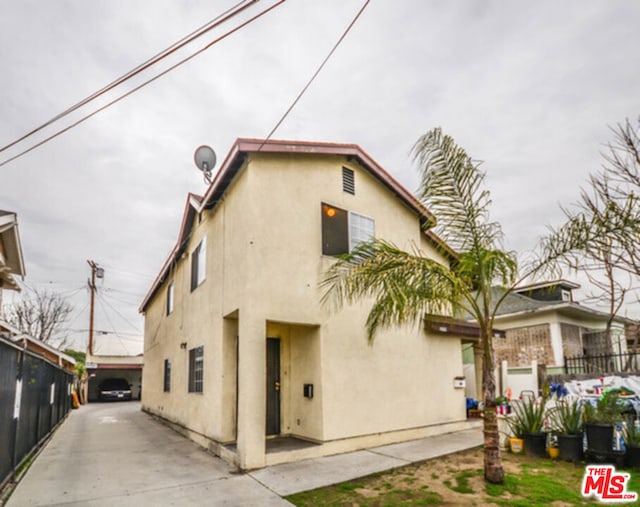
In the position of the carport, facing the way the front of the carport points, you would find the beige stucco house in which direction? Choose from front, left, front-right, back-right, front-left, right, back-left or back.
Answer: front

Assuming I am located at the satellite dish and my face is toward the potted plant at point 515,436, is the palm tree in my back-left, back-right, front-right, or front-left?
front-right

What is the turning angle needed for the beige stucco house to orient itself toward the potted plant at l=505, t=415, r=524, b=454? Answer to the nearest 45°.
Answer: approximately 45° to its left

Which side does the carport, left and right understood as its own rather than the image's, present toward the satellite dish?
front

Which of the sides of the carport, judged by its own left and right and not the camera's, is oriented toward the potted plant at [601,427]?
front

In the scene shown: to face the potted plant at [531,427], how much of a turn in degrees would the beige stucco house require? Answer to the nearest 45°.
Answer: approximately 45° to its left

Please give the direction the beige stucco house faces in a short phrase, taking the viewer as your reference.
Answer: facing the viewer and to the right of the viewer

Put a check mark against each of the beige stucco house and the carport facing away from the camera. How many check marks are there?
0

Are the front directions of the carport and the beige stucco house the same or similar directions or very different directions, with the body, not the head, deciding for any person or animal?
same or similar directions

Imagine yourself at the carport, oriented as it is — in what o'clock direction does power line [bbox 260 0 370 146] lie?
The power line is roughly at 12 o'clock from the carport.

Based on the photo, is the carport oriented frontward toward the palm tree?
yes

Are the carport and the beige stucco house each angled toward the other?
no

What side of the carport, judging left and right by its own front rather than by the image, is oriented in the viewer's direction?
front

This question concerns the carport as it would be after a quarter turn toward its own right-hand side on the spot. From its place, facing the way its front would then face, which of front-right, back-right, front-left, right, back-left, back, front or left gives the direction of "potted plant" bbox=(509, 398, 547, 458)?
left

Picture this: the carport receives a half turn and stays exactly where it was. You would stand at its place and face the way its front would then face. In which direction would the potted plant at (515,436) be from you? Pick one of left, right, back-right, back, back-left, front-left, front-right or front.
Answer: back

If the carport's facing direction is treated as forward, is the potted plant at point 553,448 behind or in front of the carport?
in front
